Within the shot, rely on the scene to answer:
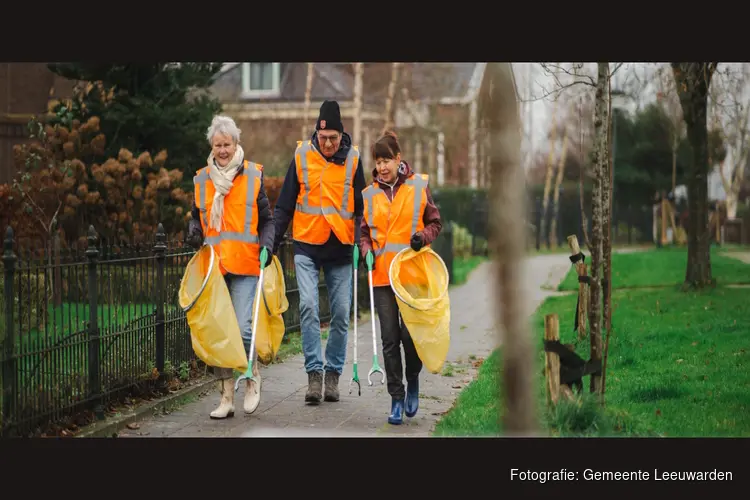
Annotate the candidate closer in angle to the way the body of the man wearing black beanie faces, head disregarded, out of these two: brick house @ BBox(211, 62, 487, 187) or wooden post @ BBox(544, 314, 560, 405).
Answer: the wooden post

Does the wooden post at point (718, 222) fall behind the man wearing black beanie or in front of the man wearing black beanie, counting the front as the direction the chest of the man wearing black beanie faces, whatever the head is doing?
behind

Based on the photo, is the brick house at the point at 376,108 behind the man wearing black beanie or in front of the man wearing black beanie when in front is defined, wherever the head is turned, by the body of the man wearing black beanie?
behind

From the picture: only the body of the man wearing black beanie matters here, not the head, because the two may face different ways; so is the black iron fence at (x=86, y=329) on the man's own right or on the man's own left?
on the man's own right

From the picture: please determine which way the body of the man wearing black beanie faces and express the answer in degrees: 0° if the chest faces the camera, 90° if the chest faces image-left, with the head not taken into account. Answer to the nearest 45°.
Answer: approximately 0°

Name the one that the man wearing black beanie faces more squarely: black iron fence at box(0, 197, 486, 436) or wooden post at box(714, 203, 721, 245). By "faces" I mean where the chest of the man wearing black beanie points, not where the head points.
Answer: the black iron fence

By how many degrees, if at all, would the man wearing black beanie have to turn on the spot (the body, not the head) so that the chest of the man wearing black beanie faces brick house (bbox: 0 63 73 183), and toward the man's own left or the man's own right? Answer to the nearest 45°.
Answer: approximately 135° to the man's own right

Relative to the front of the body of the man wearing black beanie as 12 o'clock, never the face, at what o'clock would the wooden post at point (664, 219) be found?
The wooden post is roughly at 7 o'clock from the man wearing black beanie.

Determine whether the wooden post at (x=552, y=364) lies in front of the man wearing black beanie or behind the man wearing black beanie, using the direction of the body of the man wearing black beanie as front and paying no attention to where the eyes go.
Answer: in front
